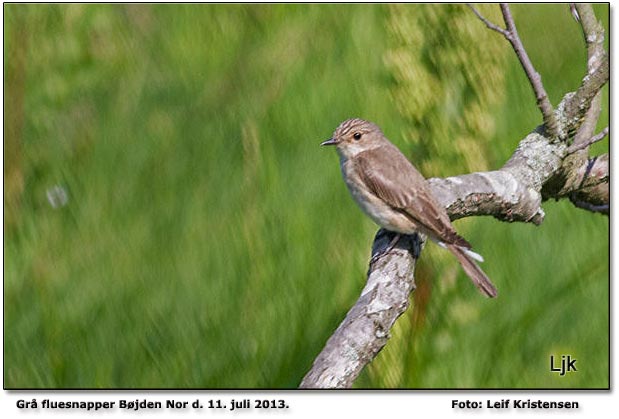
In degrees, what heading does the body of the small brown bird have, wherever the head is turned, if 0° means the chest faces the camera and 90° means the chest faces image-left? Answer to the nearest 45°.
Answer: approximately 90°
